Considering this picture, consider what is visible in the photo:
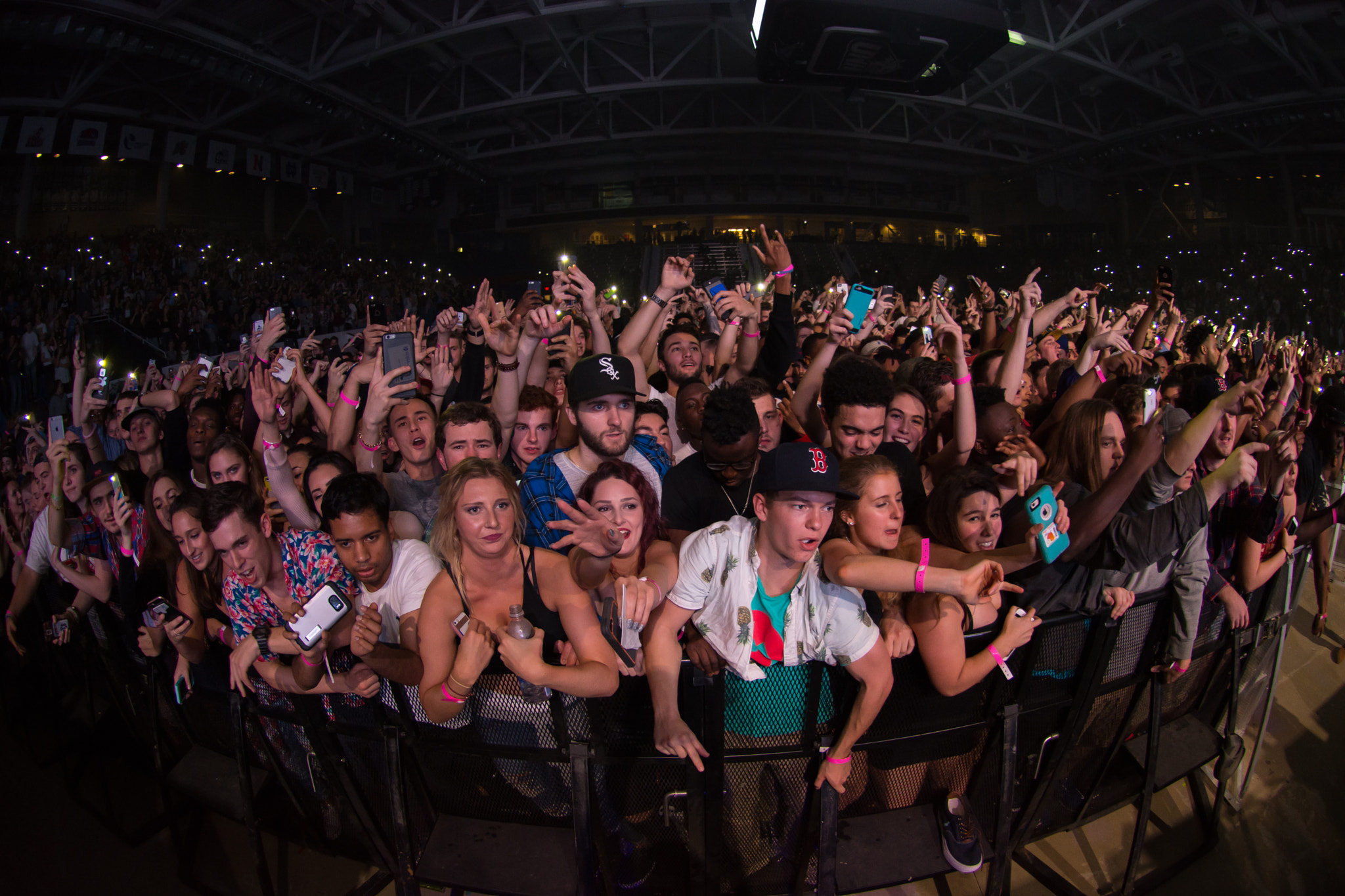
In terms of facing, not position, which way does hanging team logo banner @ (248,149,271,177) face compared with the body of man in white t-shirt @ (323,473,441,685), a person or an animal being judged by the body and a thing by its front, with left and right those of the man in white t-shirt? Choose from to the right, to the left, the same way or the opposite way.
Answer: to the left

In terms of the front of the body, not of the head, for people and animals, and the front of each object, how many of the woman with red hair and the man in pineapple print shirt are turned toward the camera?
2

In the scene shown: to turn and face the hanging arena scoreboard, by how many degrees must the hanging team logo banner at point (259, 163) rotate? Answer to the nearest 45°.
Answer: approximately 45° to its right

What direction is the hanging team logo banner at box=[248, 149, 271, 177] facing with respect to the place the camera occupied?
facing the viewer and to the right of the viewer

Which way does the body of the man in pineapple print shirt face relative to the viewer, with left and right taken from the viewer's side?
facing the viewer

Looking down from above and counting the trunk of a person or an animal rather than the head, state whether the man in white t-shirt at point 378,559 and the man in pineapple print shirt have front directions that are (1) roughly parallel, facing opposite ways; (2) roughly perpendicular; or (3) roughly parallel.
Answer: roughly parallel

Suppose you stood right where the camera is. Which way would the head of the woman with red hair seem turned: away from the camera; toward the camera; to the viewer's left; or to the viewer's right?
toward the camera

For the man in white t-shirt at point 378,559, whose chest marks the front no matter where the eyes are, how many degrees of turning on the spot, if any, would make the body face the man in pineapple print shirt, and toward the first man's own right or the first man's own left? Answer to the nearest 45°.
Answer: approximately 90° to the first man's own left

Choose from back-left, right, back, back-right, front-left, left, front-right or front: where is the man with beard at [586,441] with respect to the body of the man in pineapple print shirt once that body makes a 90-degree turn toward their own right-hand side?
front-right

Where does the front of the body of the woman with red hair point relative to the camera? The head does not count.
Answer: toward the camera

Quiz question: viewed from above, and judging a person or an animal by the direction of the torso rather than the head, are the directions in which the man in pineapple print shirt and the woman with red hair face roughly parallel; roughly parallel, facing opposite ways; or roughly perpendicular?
roughly parallel
